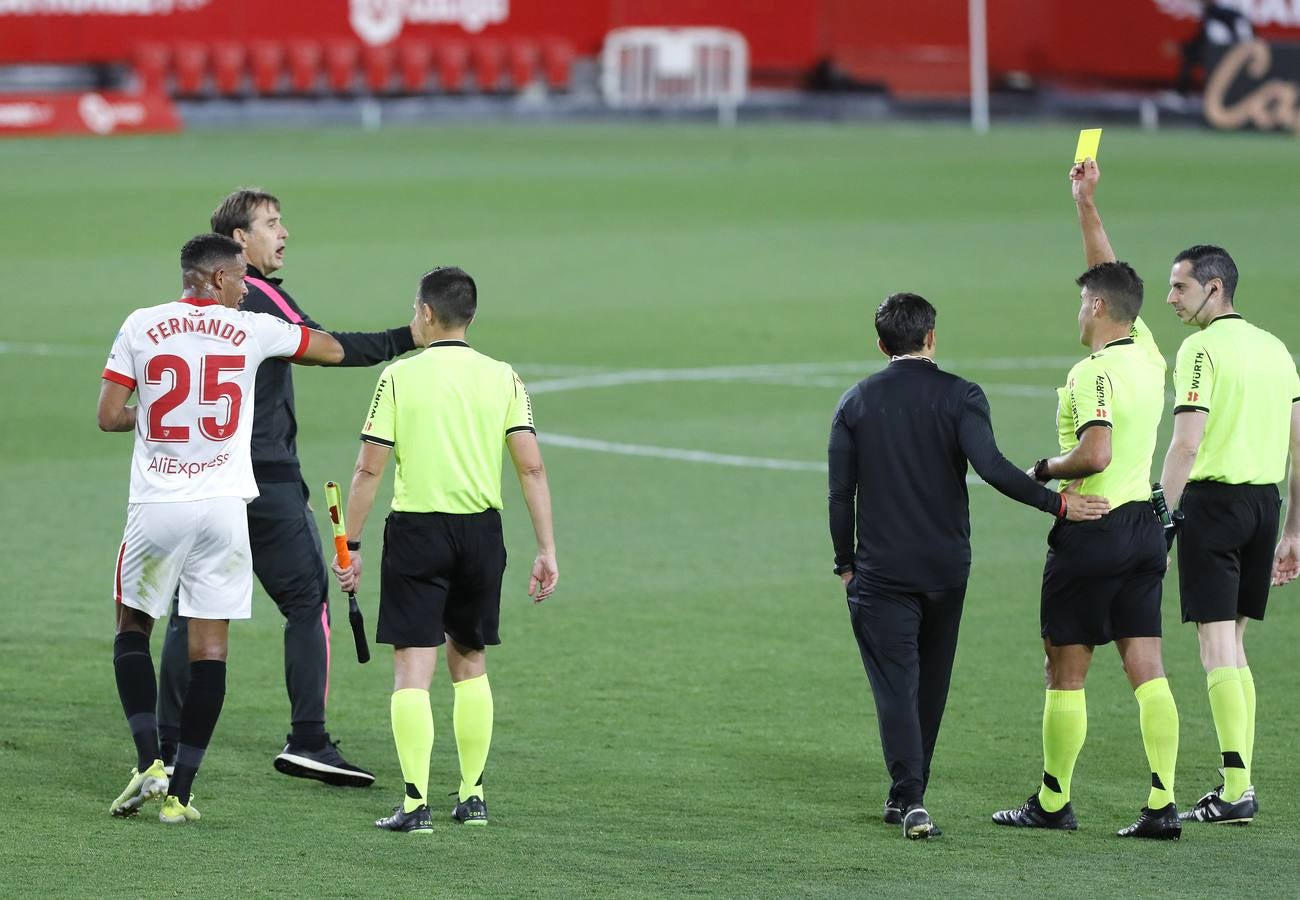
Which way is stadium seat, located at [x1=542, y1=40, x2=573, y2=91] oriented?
toward the camera

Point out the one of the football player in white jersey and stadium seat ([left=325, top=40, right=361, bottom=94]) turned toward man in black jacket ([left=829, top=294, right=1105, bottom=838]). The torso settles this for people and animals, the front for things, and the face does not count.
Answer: the stadium seat

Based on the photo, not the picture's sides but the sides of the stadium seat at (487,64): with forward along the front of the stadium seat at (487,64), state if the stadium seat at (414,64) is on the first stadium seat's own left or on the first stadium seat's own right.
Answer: on the first stadium seat's own right

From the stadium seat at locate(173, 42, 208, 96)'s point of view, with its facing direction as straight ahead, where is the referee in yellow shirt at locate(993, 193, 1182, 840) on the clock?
The referee in yellow shirt is roughly at 12 o'clock from the stadium seat.

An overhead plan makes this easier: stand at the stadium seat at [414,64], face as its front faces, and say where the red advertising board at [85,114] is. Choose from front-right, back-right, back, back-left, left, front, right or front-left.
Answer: front-right

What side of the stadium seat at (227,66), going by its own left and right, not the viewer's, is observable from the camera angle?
front

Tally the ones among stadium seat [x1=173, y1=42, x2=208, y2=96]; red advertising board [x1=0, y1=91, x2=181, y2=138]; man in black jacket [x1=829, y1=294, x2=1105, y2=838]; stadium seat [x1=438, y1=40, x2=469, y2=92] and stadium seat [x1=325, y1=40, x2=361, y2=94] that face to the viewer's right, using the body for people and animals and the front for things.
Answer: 0

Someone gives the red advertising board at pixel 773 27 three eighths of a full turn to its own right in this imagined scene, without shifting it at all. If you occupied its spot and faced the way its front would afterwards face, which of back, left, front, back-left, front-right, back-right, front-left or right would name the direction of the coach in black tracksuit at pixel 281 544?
back-left

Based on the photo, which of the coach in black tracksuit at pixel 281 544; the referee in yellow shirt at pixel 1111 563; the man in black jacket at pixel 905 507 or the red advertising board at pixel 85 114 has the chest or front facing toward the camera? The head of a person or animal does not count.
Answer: the red advertising board

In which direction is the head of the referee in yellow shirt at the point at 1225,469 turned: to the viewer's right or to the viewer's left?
to the viewer's left

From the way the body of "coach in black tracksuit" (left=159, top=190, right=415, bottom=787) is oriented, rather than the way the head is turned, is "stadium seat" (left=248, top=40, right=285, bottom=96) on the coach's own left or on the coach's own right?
on the coach's own left

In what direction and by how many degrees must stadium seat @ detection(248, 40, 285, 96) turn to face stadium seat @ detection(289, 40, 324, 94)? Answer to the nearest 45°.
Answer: approximately 90° to its left

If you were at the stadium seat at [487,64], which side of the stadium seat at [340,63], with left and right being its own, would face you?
left

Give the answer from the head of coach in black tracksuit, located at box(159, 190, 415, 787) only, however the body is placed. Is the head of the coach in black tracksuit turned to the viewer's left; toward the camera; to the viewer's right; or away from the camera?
to the viewer's right

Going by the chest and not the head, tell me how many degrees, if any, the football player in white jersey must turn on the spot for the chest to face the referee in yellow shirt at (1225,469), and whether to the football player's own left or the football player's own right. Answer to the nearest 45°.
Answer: approximately 90° to the football player's own right

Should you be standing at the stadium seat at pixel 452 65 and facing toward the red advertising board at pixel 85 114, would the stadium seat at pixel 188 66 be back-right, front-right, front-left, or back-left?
front-right

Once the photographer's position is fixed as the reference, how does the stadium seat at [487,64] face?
facing the viewer
